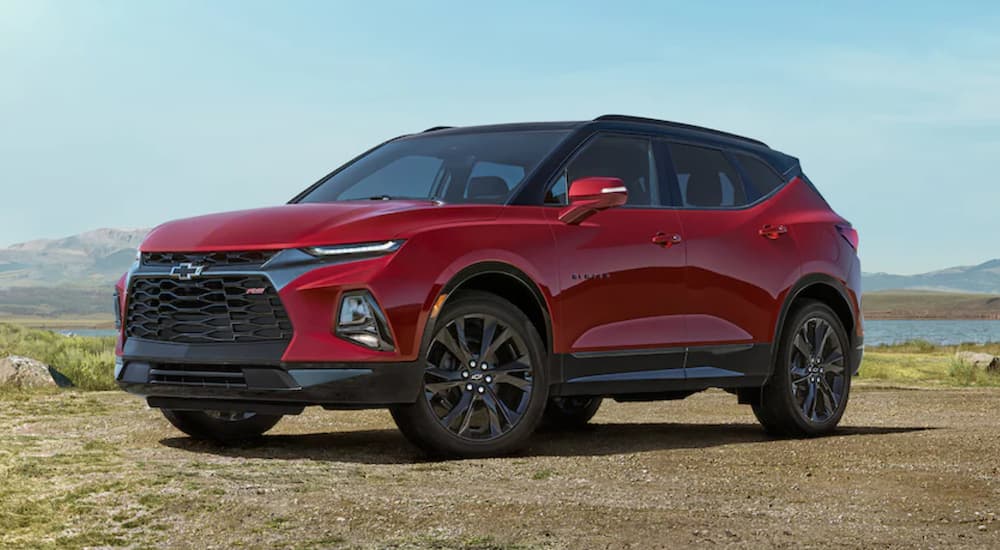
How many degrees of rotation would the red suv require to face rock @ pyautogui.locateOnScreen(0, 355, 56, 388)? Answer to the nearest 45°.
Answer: approximately 90° to its right

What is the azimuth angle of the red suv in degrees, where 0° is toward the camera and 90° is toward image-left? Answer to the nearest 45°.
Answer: approximately 45°
